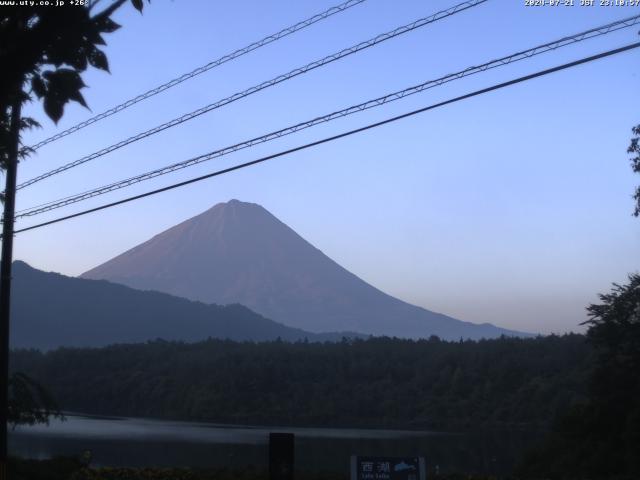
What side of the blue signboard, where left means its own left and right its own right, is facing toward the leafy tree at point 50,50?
front

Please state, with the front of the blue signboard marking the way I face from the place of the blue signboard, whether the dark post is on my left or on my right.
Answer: on my right

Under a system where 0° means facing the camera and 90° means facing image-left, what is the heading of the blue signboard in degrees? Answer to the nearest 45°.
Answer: approximately 0°

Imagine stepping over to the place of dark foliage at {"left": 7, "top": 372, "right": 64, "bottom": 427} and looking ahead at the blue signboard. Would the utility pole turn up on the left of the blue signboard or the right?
right

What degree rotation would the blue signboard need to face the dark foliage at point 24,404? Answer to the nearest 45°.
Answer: approximately 135° to its right
